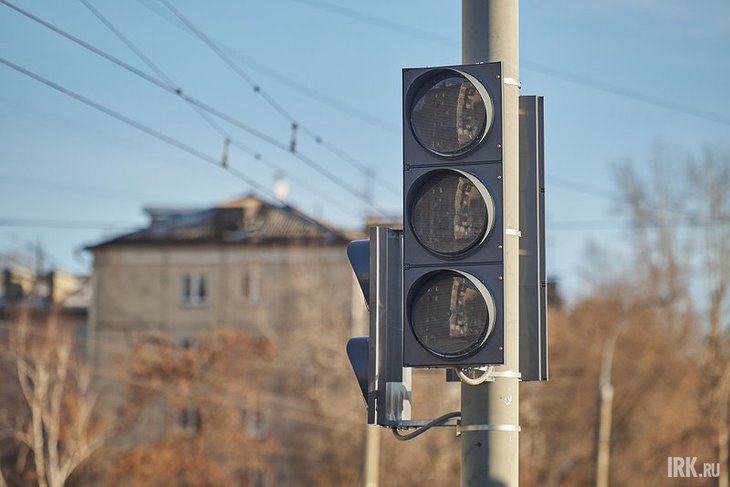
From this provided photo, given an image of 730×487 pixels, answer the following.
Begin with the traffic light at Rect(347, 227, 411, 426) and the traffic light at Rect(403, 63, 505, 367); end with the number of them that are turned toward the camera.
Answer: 1

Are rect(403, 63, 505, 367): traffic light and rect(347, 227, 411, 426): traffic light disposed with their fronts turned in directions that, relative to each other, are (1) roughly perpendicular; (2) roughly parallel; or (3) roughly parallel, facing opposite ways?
roughly perpendicular

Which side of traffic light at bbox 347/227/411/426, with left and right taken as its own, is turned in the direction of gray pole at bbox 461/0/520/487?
back

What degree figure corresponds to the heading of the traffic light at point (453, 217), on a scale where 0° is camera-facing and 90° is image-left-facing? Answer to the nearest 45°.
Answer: approximately 0°

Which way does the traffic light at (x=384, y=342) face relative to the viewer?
to the viewer's left
